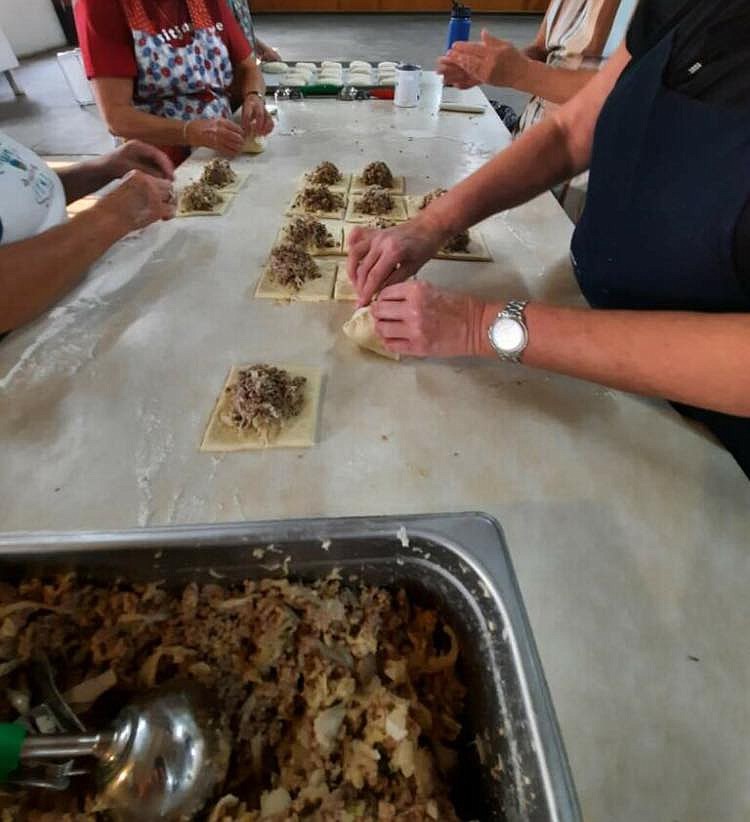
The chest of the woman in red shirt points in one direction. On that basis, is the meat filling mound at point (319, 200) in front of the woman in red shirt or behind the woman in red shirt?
in front

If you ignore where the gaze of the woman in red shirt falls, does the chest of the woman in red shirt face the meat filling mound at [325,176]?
yes

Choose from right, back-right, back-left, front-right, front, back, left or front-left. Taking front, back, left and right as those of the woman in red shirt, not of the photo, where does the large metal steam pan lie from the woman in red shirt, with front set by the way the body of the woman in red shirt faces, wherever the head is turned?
front-right

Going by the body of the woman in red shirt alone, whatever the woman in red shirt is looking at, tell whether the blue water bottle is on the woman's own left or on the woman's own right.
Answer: on the woman's own left

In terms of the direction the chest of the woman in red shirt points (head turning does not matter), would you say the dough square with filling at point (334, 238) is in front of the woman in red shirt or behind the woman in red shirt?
in front

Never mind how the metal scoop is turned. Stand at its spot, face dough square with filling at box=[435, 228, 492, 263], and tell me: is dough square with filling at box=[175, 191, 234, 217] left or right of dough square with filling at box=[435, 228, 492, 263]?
left

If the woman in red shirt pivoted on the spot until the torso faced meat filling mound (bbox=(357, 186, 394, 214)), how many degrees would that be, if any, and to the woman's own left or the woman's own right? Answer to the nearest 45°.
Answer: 0° — they already face it

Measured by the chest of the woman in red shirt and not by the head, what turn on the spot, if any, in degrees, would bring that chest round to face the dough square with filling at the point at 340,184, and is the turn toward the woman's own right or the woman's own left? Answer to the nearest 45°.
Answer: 0° — they already face it

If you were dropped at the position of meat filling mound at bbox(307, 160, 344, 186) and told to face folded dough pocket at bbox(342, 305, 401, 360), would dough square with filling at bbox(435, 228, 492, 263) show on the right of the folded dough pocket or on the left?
left

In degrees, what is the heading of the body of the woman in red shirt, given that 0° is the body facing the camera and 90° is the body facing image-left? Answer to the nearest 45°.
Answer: approximately 315°
